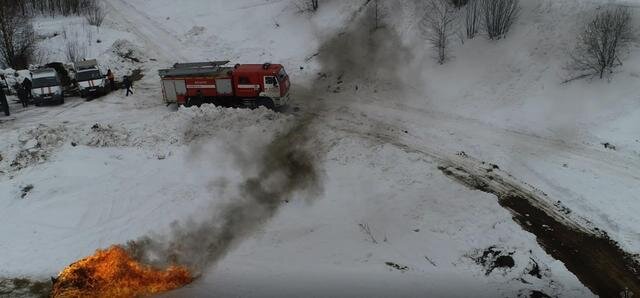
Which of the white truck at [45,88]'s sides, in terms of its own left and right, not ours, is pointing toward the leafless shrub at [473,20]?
left

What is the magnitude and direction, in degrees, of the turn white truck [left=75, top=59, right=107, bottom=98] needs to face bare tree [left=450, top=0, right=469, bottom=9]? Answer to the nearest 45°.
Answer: approximately 90° to its left

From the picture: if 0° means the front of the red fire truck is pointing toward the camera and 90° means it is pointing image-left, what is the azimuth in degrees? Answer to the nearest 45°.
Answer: approximately 270°

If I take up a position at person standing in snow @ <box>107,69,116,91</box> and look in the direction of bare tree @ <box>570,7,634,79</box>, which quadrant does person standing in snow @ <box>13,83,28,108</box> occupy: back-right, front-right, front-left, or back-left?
back-right

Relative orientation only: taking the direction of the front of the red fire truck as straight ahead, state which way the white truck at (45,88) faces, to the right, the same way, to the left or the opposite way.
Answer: to the right

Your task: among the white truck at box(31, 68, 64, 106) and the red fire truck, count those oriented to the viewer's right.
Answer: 1

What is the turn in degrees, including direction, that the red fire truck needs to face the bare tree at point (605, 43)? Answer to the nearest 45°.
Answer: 0° — it already faces it

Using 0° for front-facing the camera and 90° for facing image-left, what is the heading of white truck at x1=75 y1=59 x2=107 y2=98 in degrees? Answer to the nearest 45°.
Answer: approximately 0°

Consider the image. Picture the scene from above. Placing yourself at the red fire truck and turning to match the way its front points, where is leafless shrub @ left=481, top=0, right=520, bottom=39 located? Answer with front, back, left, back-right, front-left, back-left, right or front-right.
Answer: front

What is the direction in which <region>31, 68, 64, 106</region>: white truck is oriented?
toward the camera

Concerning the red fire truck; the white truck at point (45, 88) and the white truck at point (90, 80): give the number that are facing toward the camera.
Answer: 2

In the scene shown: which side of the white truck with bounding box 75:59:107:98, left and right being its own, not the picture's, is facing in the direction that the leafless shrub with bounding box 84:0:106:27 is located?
back

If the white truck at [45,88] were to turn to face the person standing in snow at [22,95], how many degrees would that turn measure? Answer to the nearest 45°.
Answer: approximately 90° to its right

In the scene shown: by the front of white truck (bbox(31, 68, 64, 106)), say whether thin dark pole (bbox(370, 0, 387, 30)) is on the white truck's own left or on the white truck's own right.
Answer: on the white truck's own left
